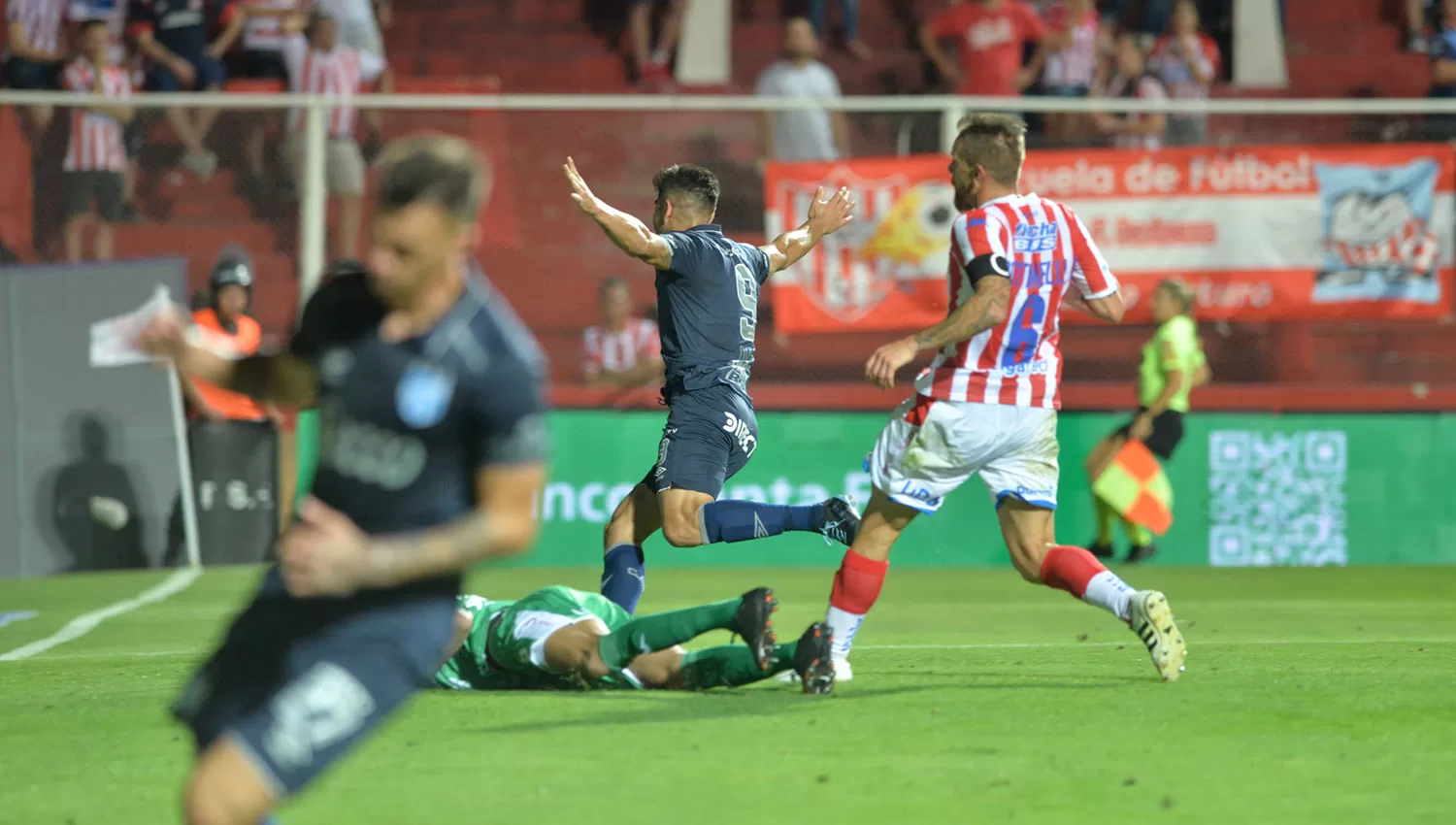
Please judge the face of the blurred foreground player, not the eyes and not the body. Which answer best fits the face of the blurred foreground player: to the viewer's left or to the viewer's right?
to the viewer's left

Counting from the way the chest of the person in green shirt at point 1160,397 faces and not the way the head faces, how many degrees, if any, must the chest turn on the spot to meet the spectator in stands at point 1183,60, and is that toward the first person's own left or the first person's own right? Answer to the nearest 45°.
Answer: approximately 90° to the first person's own right

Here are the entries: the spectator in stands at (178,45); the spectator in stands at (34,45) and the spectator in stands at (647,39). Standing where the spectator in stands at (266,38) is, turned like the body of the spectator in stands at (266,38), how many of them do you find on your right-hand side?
2

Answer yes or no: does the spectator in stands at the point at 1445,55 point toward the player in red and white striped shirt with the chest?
yes

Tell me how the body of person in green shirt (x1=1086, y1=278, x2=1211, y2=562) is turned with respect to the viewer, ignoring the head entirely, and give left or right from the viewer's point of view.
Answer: facing to the left of the viewer

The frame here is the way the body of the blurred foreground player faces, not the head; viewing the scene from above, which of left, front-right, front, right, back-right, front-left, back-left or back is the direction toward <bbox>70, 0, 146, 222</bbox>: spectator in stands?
back-right

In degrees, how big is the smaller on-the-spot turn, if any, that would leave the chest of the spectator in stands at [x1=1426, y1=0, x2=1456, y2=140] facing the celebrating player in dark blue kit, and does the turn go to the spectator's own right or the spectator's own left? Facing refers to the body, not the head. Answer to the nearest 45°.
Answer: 0° — they already face them

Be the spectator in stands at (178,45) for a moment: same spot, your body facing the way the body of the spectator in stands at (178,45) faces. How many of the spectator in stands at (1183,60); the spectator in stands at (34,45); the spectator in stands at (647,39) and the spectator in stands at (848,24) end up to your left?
3

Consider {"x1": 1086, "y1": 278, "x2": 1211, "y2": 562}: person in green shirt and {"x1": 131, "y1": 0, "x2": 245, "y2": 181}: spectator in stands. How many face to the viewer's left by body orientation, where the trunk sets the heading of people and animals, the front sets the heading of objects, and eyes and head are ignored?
1
